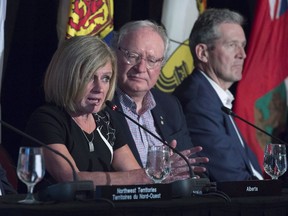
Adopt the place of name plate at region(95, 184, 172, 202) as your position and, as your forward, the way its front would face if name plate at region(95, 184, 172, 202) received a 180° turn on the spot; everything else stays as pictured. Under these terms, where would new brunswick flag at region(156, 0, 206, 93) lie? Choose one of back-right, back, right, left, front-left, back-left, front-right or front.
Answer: front

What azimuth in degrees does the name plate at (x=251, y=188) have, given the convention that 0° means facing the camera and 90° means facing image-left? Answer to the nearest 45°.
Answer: approximately 0°

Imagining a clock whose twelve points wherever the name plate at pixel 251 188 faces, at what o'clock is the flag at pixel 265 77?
The flag is roughly at 6 o'clock from the name plate.

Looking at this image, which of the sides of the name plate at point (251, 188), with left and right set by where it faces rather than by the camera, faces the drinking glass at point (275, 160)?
back

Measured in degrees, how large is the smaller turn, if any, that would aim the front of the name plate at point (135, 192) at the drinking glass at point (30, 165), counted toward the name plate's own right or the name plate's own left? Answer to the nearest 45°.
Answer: approximately 90° to the name plate's own right

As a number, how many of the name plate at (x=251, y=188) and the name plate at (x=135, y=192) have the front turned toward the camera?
2

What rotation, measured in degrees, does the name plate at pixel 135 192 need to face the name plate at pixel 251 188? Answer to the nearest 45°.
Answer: approximately 135° to its left

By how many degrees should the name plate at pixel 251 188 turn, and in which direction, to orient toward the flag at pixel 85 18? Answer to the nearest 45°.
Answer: approximately 135° to its right

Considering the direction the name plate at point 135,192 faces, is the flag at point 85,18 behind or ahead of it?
behind

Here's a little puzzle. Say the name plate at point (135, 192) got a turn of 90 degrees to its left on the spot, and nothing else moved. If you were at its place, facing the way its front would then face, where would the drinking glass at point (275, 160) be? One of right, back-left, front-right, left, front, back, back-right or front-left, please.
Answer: front-left

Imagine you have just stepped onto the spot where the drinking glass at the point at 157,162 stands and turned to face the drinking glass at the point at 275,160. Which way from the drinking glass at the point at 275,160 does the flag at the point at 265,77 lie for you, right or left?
left
